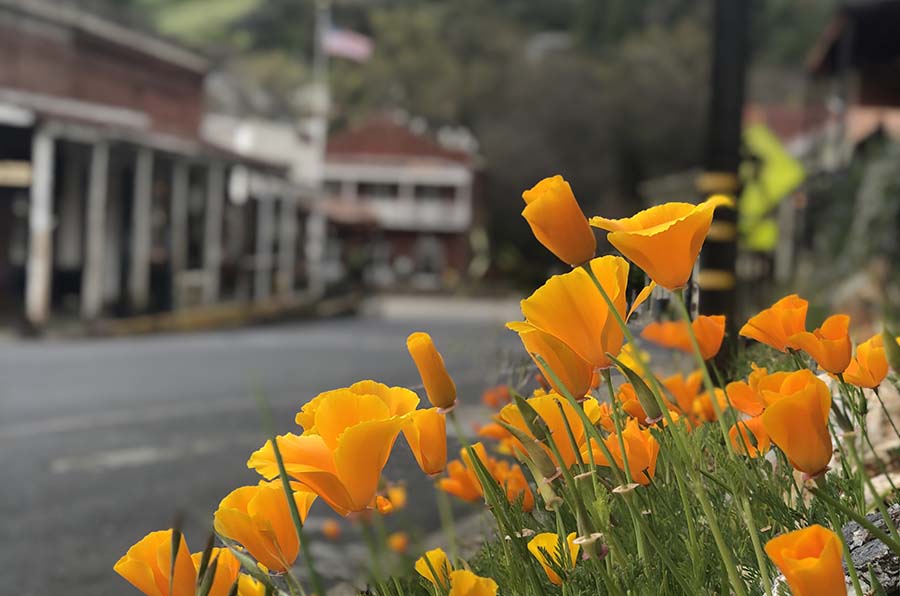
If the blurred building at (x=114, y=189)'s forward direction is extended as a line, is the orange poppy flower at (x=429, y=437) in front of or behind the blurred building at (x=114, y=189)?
in front

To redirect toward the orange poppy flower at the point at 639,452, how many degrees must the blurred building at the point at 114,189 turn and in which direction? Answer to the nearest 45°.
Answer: approximately 45° to its right

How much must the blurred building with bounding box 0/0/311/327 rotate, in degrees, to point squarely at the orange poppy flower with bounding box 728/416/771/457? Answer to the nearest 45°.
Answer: approximately 45° to its right

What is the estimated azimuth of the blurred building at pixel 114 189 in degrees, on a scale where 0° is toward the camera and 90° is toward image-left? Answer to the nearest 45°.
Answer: approximately 315°

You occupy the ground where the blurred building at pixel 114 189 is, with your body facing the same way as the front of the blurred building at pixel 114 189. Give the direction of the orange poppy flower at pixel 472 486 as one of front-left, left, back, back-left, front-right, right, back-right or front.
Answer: front-right

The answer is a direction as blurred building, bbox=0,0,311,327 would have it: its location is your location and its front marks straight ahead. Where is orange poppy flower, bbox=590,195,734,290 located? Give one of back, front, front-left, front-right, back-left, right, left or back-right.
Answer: front-right

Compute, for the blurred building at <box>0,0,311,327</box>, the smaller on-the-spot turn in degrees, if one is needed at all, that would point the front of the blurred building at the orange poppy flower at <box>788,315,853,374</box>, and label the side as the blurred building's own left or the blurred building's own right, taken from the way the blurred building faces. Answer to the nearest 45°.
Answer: approximately 45° to the blurred building's own right

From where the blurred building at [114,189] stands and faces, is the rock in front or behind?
in front

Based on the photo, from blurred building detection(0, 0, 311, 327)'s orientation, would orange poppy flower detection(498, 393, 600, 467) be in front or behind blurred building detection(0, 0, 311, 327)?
in front

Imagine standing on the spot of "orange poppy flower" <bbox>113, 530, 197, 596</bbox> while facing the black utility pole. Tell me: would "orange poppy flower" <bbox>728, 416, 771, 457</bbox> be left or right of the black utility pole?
right

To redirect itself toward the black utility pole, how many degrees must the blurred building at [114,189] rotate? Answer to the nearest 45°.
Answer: approximately 45° to its right

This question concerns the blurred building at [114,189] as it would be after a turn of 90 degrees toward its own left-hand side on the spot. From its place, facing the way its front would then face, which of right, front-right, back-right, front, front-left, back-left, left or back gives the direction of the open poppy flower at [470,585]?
back-right
